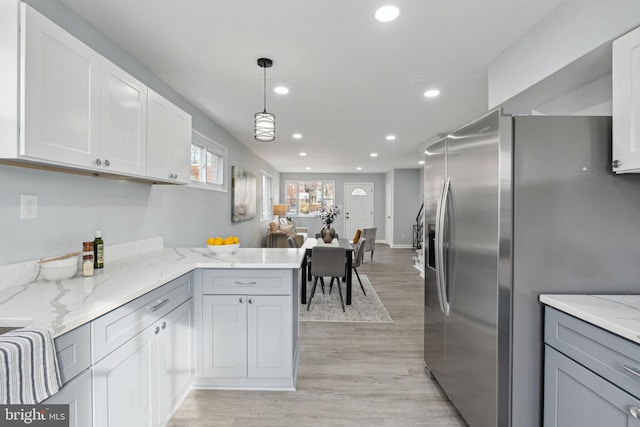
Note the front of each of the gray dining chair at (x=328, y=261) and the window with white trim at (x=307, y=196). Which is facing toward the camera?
the window with white trim

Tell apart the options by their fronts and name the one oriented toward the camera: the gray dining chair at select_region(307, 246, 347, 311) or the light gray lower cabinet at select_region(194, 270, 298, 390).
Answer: the light gray lower cabinet

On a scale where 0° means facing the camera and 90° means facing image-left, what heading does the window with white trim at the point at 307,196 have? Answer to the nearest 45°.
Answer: approximately 0°

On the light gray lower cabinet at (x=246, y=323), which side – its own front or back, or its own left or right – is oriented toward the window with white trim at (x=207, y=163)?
back

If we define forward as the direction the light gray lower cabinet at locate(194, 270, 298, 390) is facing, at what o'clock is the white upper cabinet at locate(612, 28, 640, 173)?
The white upper cabinet is roughly at 10 o'clock from the light gray lower cabinet.

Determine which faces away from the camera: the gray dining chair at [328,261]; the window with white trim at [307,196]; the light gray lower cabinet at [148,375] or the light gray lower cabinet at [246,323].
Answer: the gray dining chair

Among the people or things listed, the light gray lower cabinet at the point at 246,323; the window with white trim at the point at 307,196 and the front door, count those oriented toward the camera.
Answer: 3

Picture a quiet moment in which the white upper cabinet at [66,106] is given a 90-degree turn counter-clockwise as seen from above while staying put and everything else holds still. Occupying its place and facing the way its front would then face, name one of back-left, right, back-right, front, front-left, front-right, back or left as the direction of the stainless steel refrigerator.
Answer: right

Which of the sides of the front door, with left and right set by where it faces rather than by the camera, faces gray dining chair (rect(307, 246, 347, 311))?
front

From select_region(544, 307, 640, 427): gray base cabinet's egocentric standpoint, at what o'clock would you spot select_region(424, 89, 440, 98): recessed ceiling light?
The recessed ceiling light is roughly at 3 o'clock from the gray base cabinet.

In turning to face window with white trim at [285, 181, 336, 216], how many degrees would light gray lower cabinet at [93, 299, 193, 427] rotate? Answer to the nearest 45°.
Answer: approximately 90° to its left

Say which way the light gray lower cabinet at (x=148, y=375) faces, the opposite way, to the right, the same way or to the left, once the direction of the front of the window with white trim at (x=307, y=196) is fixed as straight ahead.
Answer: to the left

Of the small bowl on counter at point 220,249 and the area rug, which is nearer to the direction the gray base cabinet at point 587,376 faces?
the small bowl on counter

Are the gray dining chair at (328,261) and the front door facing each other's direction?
yes

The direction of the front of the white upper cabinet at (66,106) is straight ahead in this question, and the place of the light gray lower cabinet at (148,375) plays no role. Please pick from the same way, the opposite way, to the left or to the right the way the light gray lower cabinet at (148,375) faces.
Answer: the same way

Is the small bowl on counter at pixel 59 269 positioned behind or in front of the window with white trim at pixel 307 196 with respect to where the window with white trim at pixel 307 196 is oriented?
in front

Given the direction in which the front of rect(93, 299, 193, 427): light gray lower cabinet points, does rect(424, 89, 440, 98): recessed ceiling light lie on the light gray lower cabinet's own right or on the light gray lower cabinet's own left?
on the light gray lower cabinet's own left

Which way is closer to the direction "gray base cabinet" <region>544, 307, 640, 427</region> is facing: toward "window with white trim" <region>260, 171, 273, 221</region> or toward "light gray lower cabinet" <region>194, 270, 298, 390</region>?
the light gray lower cabinet

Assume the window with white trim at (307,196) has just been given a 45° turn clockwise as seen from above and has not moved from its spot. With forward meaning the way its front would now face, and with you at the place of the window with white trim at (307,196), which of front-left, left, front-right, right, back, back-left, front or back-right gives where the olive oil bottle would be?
front-left

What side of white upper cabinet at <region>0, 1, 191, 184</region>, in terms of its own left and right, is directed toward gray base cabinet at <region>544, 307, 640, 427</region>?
front

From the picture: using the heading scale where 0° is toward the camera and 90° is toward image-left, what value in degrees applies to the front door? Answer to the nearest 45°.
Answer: approximately 0°

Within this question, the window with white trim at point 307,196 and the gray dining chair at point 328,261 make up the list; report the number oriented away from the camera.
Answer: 1
